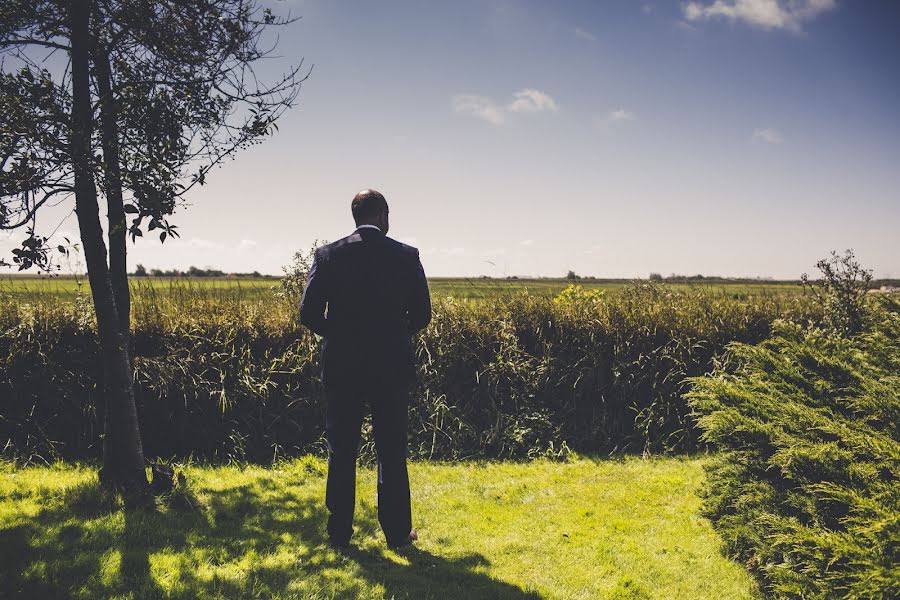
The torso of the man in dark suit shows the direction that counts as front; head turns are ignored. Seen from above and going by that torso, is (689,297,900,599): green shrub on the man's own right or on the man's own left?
on the man's own right

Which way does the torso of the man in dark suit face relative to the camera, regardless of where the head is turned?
away from the camera

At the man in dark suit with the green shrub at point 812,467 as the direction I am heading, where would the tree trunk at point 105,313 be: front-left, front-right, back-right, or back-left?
back-left

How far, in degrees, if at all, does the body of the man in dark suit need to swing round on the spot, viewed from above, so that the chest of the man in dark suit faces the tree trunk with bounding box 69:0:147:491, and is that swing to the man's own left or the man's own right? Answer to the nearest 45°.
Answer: approximately 45° to the man's own left
